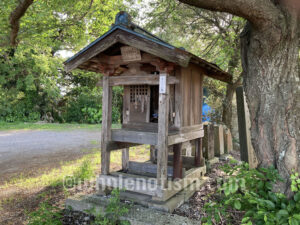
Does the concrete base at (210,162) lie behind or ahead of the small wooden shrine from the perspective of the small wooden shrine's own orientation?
behind

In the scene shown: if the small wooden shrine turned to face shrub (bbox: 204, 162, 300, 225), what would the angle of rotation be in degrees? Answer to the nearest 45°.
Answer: approximately 90° to its left

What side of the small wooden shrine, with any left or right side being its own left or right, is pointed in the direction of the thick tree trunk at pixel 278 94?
left

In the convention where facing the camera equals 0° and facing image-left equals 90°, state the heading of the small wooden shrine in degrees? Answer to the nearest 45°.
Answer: approximately 45°

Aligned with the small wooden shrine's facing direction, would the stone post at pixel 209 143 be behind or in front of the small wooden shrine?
behind
